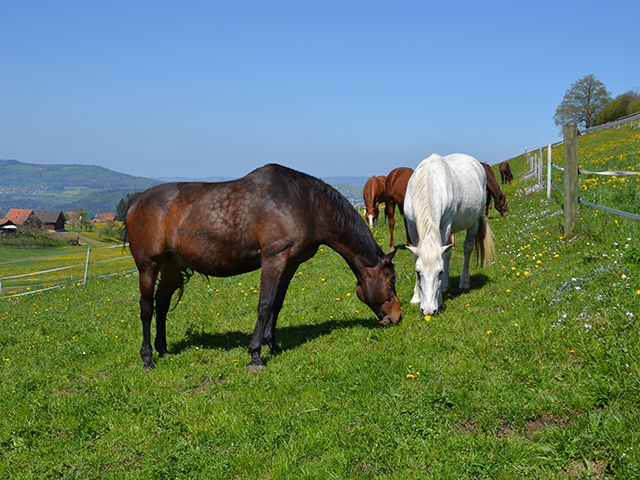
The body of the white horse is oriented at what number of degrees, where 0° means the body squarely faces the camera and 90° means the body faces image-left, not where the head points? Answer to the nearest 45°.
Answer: approximately 45°

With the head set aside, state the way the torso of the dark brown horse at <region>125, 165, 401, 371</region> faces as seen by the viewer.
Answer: to the viewer's right

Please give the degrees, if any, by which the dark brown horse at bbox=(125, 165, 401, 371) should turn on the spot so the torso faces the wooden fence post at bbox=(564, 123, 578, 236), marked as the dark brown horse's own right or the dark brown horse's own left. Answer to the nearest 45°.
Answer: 0° — it already faces it

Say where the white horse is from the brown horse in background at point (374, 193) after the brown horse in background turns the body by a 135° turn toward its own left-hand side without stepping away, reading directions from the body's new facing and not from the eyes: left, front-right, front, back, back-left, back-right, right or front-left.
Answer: right

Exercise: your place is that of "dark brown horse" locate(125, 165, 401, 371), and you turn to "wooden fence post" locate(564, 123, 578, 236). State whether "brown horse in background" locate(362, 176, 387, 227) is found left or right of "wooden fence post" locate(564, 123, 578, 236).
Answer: left
